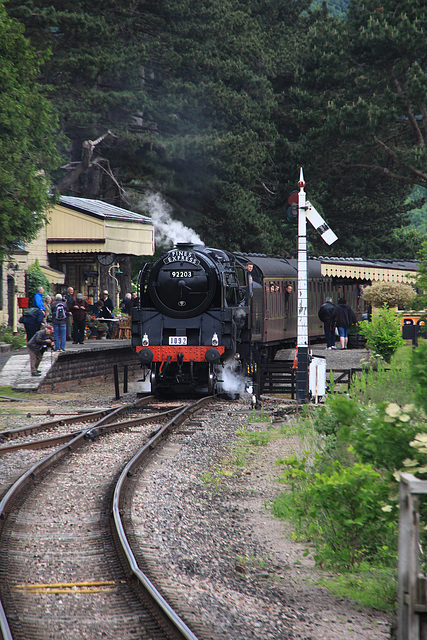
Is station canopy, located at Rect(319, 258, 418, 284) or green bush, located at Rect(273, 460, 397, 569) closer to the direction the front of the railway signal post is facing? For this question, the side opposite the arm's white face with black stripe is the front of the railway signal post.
the station canopy

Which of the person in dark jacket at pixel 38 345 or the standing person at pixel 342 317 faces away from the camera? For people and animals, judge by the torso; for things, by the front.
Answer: the standing person

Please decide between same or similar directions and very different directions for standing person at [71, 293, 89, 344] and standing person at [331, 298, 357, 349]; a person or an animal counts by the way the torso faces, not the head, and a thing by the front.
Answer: very different directions

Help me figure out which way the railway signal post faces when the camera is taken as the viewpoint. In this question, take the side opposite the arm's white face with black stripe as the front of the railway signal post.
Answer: facing away from the viewer

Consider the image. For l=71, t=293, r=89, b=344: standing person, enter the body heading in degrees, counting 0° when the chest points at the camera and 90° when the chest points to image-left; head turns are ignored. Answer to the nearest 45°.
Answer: approximately 0°

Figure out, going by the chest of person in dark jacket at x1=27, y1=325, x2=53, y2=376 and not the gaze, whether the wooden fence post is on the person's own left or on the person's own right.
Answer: on the person's own right

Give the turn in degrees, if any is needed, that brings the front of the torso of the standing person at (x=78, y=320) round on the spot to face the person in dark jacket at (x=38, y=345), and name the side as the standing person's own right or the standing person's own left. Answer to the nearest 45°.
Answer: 0° — they already face them

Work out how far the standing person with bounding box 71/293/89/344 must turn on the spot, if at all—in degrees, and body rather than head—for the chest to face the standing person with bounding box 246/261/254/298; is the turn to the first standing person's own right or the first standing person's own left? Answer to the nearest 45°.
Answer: approximately 135° to the first standing person's own left

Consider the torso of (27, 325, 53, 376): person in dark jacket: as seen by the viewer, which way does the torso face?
to the viewer's right

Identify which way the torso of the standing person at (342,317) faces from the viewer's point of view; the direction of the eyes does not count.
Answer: away from the camera

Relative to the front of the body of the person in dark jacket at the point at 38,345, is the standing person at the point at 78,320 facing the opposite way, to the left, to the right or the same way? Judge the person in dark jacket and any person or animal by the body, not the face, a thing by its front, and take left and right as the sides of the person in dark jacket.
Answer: to the right
